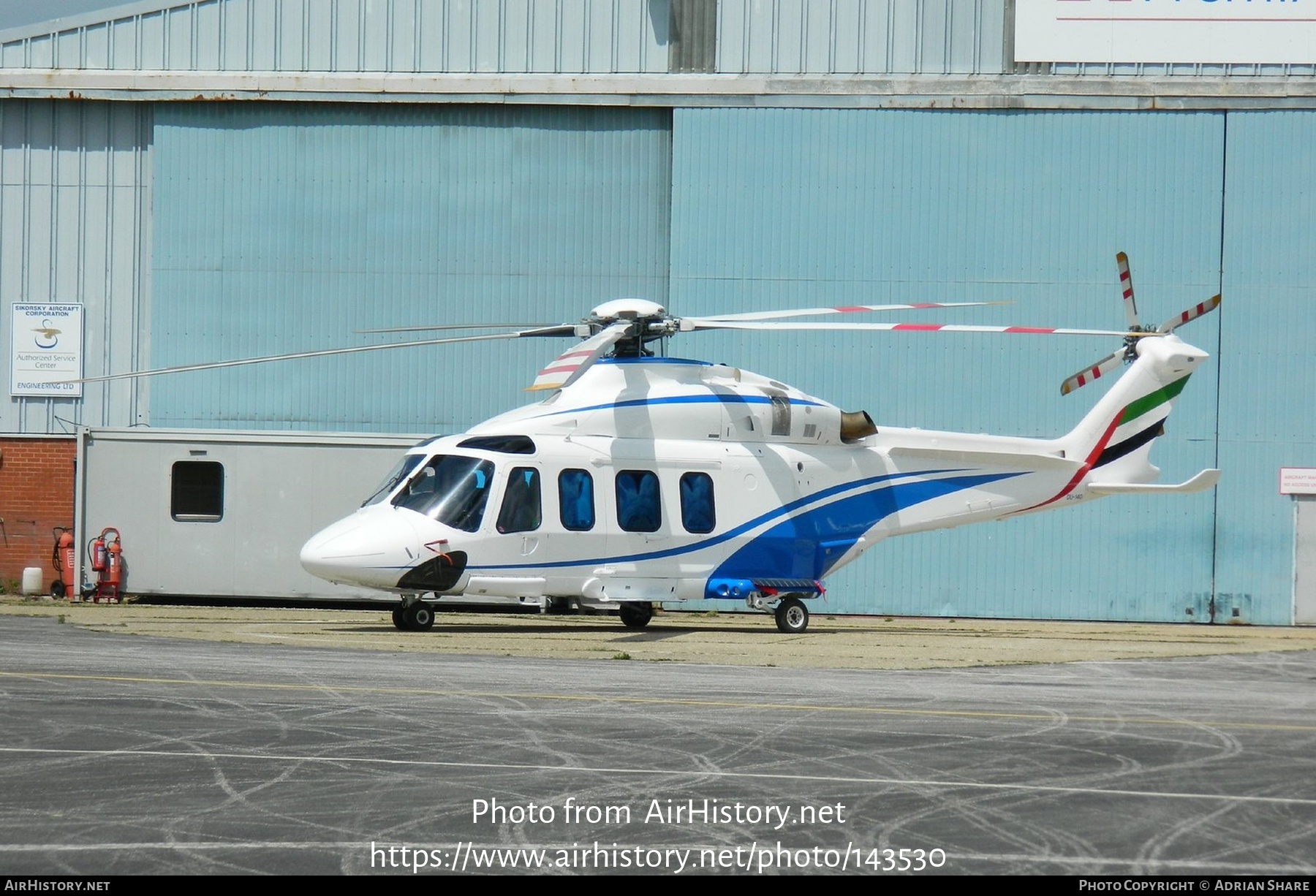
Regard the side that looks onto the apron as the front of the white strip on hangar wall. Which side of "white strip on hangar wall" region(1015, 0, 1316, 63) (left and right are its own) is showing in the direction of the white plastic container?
right

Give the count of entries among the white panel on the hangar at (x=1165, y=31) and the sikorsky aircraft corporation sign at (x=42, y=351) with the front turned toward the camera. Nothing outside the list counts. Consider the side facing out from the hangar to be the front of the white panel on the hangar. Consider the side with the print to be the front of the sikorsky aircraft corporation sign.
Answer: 2

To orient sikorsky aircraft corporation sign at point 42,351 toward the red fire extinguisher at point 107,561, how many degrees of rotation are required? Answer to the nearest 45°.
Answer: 0° — it already faces it

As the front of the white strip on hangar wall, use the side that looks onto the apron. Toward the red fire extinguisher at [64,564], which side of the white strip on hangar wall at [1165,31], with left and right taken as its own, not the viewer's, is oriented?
right

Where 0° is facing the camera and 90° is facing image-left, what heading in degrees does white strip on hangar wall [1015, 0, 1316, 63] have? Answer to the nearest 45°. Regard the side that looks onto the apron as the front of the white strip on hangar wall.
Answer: approximately 0°

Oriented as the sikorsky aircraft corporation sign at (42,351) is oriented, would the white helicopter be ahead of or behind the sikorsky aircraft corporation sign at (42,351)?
ahead
